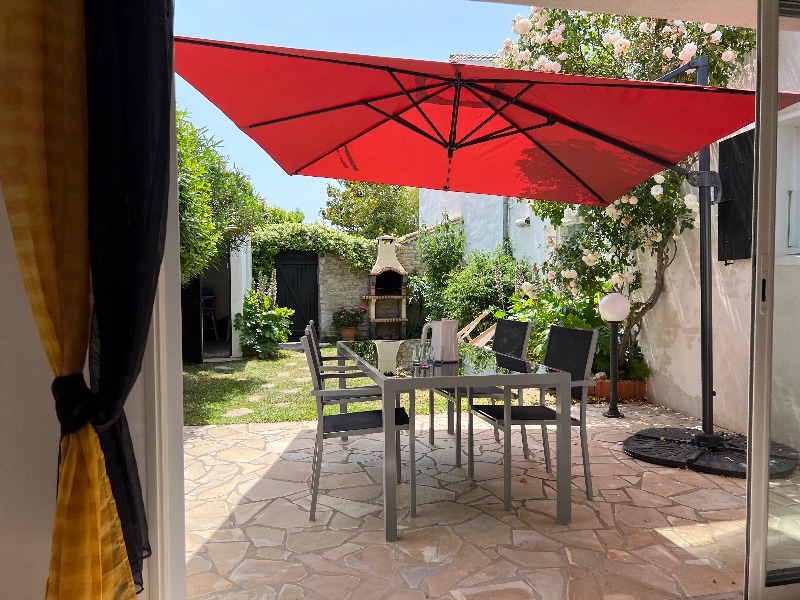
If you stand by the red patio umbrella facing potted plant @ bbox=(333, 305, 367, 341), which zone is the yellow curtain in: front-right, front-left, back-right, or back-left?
back-left

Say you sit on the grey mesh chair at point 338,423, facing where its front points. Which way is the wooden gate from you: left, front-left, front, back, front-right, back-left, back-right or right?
left

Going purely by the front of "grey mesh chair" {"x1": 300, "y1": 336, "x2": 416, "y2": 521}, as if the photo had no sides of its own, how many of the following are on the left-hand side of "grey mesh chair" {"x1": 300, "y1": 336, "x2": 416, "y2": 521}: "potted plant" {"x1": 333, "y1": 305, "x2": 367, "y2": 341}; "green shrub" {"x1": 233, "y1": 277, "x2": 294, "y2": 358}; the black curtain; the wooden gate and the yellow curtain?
3

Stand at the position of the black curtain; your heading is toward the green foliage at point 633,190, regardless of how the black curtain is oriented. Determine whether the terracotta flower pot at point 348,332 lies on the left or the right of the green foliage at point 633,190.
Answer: left

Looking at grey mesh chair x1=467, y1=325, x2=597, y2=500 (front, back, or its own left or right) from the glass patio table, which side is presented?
front

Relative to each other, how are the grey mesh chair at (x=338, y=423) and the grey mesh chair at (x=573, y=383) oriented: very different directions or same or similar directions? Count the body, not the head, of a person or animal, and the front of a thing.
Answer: very different directions

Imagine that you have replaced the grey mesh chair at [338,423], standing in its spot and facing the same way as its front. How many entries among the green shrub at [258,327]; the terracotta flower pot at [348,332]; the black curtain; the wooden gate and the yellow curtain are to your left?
3

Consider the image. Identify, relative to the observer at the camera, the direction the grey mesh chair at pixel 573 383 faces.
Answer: facing the viewer and to the left of the viewer

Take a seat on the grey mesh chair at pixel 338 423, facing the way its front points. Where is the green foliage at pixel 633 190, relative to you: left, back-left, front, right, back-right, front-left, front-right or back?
front-left

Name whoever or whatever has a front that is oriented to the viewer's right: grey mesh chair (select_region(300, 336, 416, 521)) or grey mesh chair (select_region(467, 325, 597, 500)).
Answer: grey mesh chair (select_region(300, 336, 416, 521))

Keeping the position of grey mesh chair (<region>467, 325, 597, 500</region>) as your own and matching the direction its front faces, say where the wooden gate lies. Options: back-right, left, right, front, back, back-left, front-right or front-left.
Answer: right

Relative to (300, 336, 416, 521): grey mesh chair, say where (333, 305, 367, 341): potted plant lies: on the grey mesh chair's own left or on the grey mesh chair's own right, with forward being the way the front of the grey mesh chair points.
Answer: on the grey mesh chair's own left

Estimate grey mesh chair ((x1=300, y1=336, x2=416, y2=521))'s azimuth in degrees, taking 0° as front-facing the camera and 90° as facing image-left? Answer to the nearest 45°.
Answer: approximately 270°

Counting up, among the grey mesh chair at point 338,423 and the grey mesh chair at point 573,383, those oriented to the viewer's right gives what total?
1

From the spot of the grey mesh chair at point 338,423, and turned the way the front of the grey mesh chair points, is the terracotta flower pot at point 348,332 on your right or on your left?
on your left
